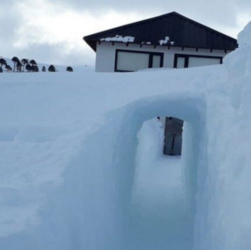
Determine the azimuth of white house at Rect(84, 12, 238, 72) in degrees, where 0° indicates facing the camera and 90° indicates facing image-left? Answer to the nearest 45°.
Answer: approximately 0°
